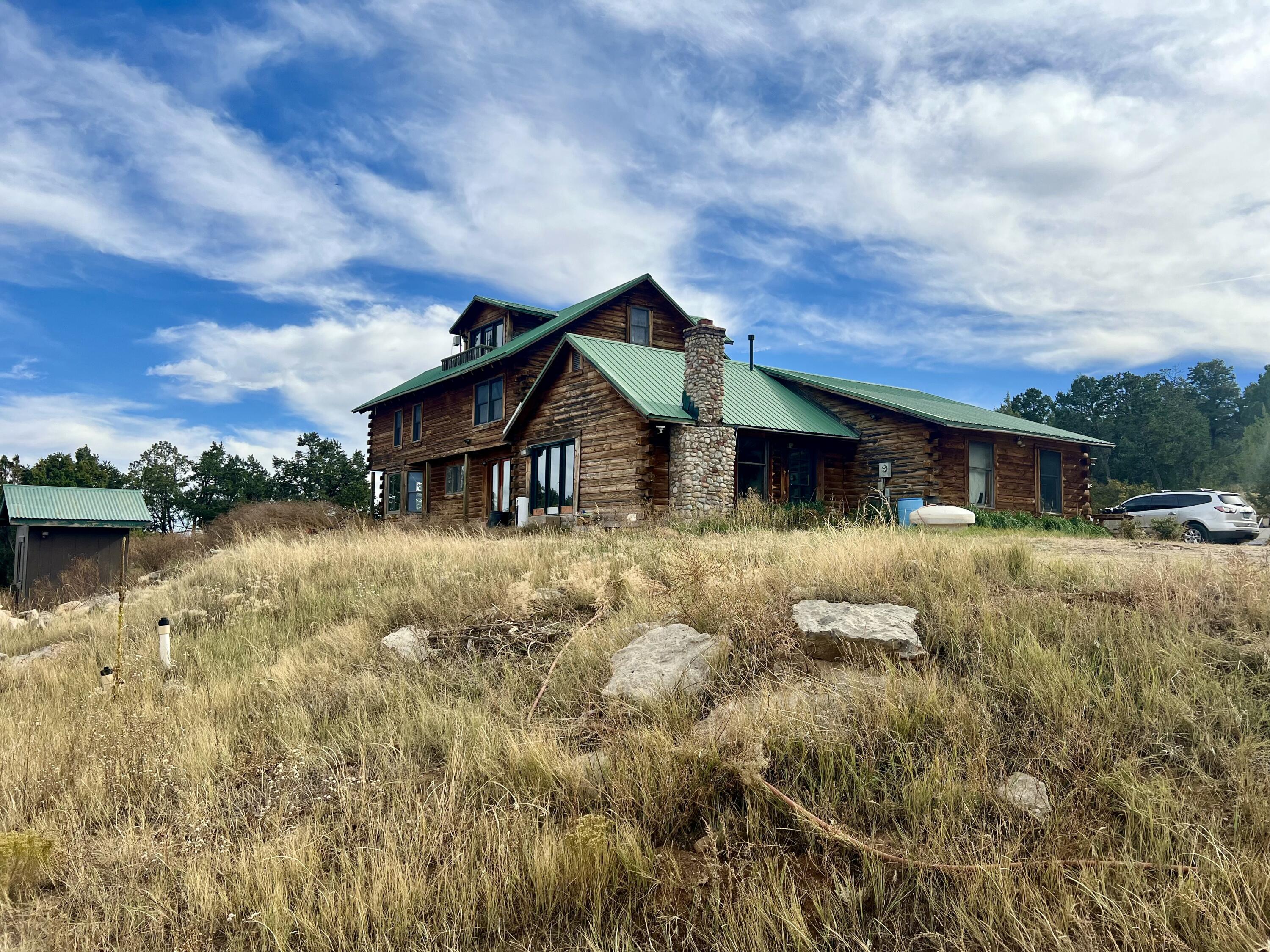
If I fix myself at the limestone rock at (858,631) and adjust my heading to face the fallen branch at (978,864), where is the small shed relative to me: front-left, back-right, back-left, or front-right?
back-right

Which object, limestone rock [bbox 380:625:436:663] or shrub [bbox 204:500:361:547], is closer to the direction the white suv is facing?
the shrub

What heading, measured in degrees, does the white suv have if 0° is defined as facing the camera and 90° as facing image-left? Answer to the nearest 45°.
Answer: approximately 135°
